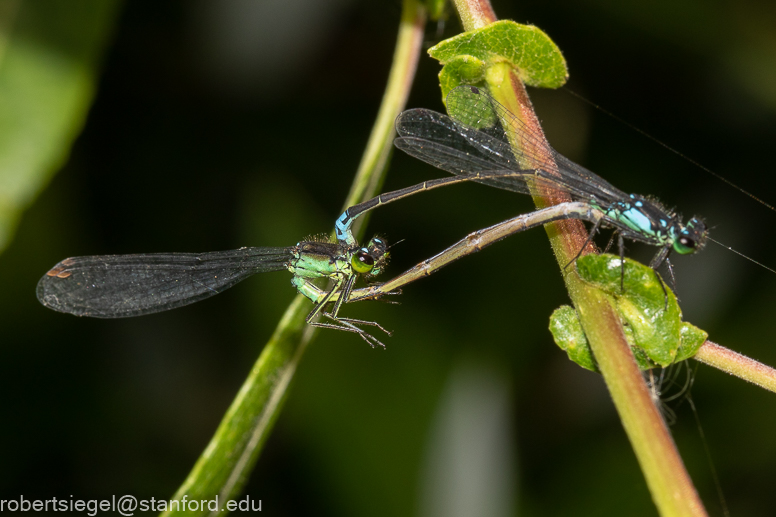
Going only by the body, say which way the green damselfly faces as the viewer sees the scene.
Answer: to the viewer's right

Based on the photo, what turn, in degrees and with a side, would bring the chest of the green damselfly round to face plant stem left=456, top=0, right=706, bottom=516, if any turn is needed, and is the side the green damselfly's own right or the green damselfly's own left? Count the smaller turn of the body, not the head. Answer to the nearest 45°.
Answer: approximately 45° to the green damselfly's own right
